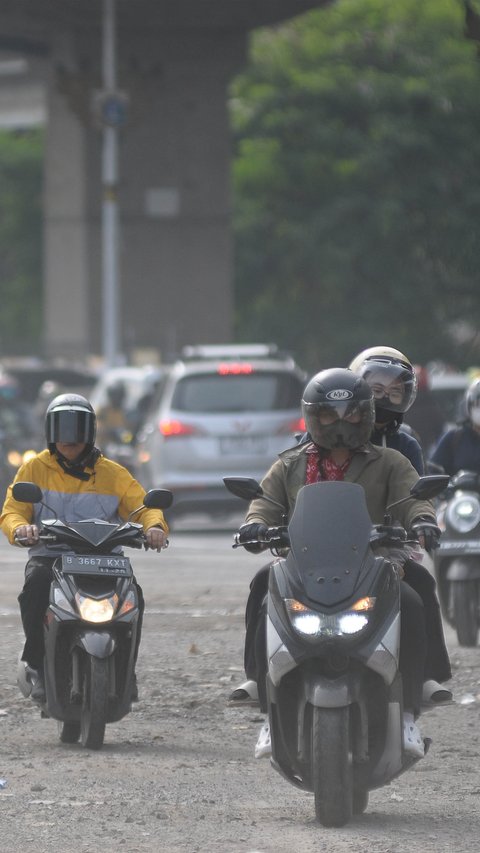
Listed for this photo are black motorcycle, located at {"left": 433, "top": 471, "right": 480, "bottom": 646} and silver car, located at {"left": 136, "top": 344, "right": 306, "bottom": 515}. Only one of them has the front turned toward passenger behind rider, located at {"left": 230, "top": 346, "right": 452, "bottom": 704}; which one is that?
the black motorcycle

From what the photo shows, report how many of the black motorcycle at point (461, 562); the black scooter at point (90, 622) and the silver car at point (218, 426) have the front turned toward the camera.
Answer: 2

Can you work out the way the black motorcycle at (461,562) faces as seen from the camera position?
facing the viewer

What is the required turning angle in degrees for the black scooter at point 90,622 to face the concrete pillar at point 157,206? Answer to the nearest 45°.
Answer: approximately 180°

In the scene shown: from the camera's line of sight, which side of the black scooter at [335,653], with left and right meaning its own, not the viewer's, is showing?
front

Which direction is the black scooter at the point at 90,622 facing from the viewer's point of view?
toward the camera

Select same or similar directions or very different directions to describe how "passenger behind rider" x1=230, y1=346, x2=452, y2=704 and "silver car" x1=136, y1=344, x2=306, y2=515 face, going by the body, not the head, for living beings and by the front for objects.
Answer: very different directions

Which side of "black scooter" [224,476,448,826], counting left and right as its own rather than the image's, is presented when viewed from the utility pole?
back

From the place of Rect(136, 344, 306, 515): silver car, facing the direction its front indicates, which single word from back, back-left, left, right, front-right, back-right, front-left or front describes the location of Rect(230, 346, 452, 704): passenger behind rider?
back

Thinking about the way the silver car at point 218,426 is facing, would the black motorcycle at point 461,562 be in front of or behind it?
behind

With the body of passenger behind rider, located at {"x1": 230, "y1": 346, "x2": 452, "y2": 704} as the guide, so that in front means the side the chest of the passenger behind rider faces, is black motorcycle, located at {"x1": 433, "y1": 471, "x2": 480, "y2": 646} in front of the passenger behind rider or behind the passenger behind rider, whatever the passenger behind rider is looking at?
behind

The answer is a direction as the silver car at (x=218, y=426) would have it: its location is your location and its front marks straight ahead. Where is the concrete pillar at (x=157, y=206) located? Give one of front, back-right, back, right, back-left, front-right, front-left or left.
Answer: front

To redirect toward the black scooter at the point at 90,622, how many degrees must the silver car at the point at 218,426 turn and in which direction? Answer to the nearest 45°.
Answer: approximately 180°

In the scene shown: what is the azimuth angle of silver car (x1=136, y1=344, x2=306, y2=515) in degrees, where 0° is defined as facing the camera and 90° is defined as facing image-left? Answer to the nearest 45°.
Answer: approximately 180°

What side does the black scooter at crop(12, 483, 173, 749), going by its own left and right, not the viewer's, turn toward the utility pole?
back

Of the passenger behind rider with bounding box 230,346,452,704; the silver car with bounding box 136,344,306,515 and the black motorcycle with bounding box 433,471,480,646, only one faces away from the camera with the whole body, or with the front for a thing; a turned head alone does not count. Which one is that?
the silver car

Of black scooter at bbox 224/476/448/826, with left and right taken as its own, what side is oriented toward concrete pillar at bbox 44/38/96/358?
back
